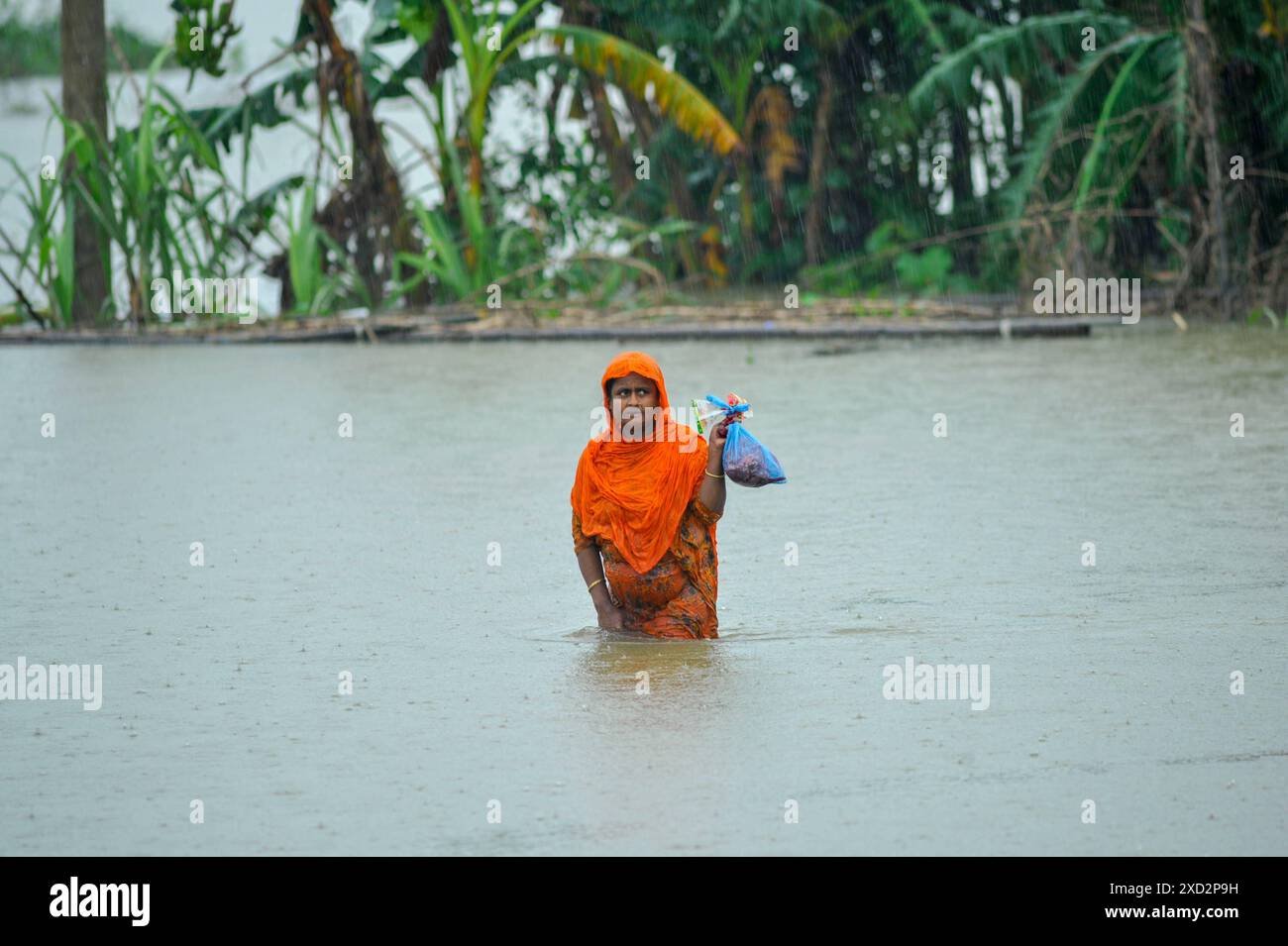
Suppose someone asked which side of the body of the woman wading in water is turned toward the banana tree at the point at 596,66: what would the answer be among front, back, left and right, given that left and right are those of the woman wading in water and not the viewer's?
back

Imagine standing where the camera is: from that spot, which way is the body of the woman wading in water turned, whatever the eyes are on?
toward the camera
